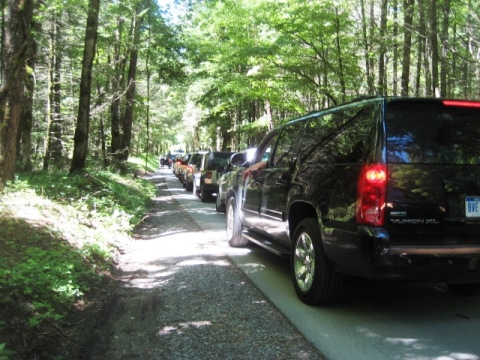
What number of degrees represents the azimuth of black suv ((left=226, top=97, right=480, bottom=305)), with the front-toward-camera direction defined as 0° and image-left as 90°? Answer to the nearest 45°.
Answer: approximately 135°
